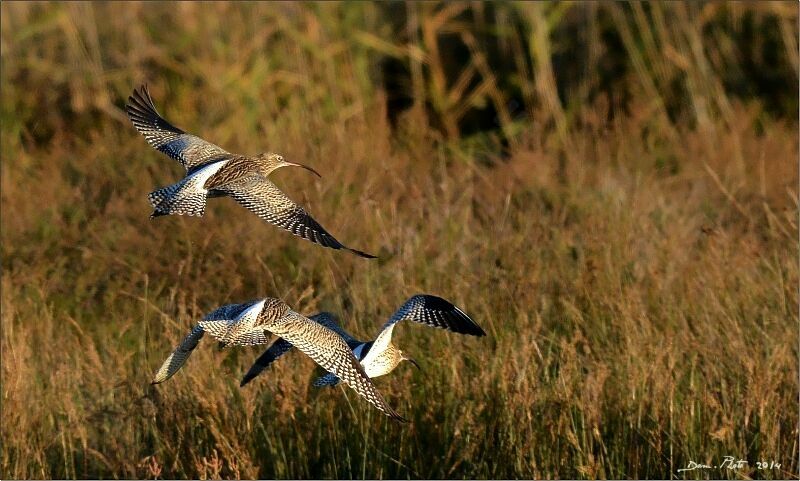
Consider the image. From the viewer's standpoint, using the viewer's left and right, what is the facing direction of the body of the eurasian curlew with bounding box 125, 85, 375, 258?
facing away from the viewer and to the right of the viewer

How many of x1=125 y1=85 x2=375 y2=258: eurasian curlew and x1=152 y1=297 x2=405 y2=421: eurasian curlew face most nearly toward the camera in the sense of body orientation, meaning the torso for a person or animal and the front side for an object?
0

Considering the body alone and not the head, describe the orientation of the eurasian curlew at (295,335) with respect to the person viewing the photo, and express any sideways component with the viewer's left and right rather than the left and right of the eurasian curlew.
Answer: facing away from the viewer and to the right of the viewer
